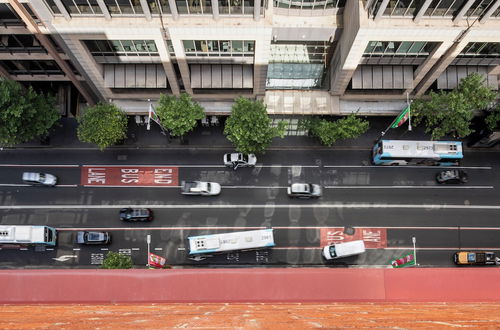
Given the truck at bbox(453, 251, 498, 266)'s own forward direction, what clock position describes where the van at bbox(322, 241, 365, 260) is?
The van is roughly at 11 o'clock from the truck.

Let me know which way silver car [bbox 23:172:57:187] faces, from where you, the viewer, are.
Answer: facing to the right of the viewer

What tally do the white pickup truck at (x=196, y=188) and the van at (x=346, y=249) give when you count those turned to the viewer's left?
1

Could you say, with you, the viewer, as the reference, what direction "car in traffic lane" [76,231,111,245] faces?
facing to the left of the viewer

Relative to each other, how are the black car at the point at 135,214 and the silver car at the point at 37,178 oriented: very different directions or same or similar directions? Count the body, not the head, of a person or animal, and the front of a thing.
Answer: very different directions

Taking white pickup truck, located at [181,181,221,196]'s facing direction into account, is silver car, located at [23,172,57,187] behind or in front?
behind

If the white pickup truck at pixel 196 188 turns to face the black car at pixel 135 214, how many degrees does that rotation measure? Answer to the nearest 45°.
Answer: approximately 180°

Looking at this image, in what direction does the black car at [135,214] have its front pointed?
to the viewer's left

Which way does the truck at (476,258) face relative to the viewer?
to the viewer's left

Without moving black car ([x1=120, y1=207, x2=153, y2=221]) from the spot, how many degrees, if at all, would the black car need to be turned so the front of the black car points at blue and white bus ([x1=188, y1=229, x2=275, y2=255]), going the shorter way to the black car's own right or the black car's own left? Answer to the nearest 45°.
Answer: approximately 135° to the black car's own left

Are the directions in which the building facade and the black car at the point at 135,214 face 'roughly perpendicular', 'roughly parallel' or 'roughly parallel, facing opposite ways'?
roughly perpendicular
